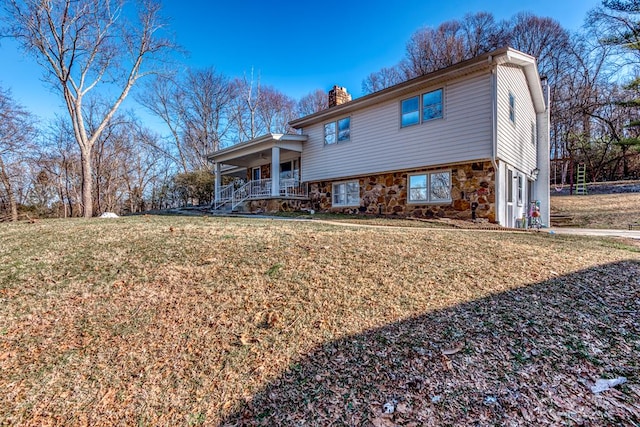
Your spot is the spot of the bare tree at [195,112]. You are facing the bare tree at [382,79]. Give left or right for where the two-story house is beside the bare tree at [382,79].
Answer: right

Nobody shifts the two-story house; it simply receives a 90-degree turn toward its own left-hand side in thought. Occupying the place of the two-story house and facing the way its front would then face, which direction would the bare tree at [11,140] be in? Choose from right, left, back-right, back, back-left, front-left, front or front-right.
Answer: back-right

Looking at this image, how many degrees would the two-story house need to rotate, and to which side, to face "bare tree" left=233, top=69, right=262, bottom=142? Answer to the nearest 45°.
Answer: approximately 90° to its right

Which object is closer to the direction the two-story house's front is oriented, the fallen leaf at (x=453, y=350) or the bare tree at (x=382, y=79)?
the fallen leaf

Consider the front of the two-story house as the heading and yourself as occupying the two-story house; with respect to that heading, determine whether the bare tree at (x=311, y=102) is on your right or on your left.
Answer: on your right

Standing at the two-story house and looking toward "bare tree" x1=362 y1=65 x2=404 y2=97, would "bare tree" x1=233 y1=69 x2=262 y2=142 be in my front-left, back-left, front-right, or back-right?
front-left

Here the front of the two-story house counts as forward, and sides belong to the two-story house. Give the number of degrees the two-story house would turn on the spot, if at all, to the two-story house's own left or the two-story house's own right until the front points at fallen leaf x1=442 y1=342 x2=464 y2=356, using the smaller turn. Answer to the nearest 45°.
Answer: approximately 45° to the two-story house's own left

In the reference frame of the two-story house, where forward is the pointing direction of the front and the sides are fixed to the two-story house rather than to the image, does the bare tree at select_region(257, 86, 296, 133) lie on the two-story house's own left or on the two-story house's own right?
on the two-story house's own right

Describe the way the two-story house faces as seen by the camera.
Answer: facing the viewer and to the left of the viewer

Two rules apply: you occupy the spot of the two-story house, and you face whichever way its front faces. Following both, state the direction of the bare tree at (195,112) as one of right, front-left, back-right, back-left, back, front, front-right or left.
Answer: right

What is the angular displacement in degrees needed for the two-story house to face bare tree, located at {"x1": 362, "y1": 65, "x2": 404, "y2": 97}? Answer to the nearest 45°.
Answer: approximately 135° to its right
